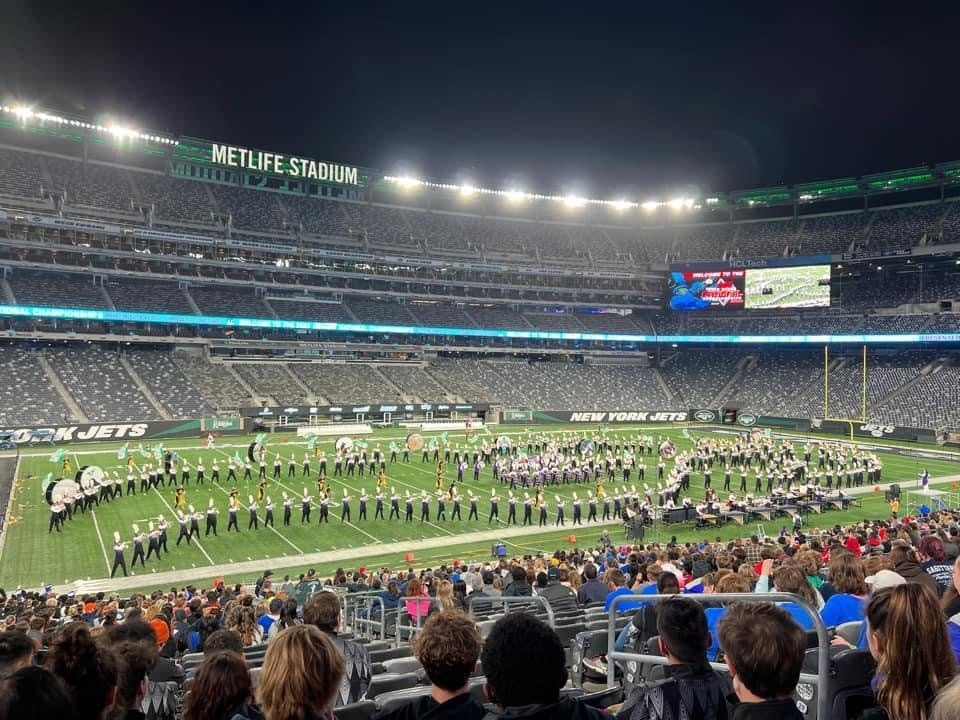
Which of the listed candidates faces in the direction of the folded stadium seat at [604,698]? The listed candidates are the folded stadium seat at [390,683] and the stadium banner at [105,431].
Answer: the stadium banner

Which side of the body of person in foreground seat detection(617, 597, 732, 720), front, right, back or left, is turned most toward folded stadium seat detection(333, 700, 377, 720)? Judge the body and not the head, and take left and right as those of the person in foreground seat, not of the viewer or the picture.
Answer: left

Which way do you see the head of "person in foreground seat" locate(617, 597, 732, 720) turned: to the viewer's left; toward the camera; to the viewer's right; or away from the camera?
away from the camera

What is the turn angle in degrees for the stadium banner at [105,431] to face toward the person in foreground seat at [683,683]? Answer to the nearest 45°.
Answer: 0° — it already faces them

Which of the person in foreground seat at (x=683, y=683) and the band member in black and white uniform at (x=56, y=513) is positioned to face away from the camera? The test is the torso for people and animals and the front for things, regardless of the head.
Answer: the person in foreground seat

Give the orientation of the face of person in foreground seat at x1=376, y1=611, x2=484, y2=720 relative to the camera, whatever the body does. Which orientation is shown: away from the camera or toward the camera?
away from the camera

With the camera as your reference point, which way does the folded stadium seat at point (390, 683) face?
facing away from the viewer and to the left of the viewer

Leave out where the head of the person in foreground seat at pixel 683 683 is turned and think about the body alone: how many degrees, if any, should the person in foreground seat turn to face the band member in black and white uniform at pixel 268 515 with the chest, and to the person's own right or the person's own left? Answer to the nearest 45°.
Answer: approximately 45° to the person's own left

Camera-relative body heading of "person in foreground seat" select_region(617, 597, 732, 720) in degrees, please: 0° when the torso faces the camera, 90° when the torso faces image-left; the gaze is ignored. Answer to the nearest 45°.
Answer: approximately 180°
